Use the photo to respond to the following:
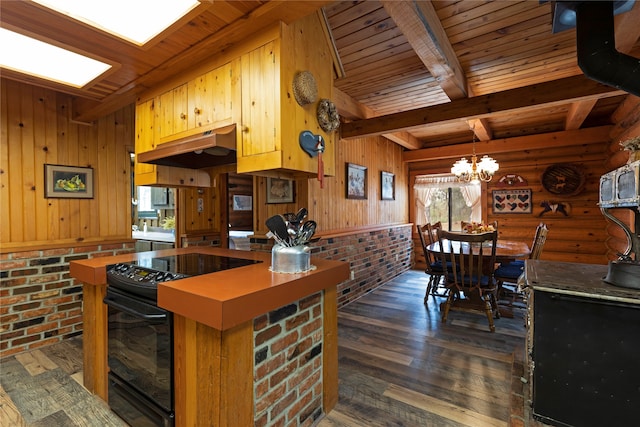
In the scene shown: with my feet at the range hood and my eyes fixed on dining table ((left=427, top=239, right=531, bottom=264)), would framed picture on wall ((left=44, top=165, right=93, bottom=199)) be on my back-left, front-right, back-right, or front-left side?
back-left

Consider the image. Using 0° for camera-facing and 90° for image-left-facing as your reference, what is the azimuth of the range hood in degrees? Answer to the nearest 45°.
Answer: approximately 45°

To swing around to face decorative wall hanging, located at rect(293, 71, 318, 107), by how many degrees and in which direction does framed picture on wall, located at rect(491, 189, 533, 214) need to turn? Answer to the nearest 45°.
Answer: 0° — it already faces it

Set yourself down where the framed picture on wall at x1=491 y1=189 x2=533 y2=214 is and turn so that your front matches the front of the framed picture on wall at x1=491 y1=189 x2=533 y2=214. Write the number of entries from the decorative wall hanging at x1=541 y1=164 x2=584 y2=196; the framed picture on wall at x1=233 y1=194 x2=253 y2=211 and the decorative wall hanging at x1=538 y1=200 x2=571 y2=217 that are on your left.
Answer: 2

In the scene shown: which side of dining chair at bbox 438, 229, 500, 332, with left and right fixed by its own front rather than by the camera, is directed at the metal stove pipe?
back

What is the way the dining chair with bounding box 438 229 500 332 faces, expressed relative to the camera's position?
facing away from the viewer

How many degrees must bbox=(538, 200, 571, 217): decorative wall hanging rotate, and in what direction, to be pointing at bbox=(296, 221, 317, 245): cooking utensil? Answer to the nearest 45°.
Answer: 0° — it already faces it

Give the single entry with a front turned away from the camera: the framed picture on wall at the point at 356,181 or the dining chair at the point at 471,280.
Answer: the dining chair

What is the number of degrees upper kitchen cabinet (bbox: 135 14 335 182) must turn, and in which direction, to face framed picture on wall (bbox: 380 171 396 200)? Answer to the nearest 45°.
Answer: approximately 180°

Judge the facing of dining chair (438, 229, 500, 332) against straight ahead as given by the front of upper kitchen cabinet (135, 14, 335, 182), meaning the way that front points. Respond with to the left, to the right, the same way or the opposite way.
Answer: the opposite way

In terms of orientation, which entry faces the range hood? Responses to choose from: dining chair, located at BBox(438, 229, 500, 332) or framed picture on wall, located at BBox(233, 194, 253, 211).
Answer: the framed picture on wall

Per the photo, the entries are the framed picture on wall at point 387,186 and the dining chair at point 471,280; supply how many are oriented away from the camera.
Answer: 1
